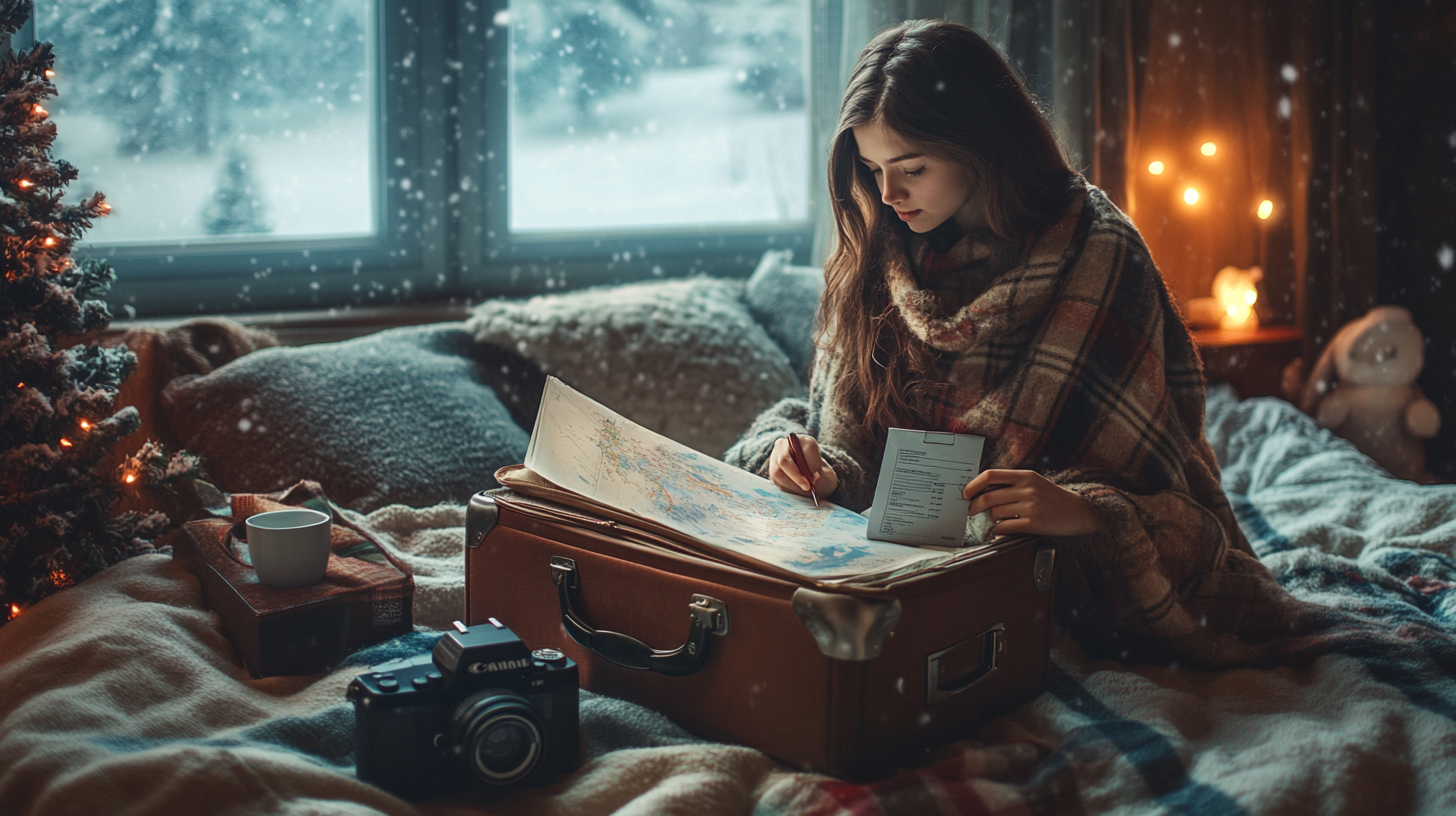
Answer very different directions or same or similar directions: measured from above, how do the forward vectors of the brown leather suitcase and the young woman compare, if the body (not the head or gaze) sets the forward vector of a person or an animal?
same or similar directions

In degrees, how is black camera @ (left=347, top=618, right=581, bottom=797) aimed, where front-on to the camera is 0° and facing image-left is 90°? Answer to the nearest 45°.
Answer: approximately 315°

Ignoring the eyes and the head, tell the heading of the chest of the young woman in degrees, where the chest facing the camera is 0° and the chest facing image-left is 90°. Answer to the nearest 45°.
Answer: approximately 45°

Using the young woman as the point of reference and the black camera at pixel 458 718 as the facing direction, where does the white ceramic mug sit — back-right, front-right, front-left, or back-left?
front-right

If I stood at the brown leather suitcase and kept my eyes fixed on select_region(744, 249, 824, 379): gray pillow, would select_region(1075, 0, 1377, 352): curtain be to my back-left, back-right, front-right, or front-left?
front-right

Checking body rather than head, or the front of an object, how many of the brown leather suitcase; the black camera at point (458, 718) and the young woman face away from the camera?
0
